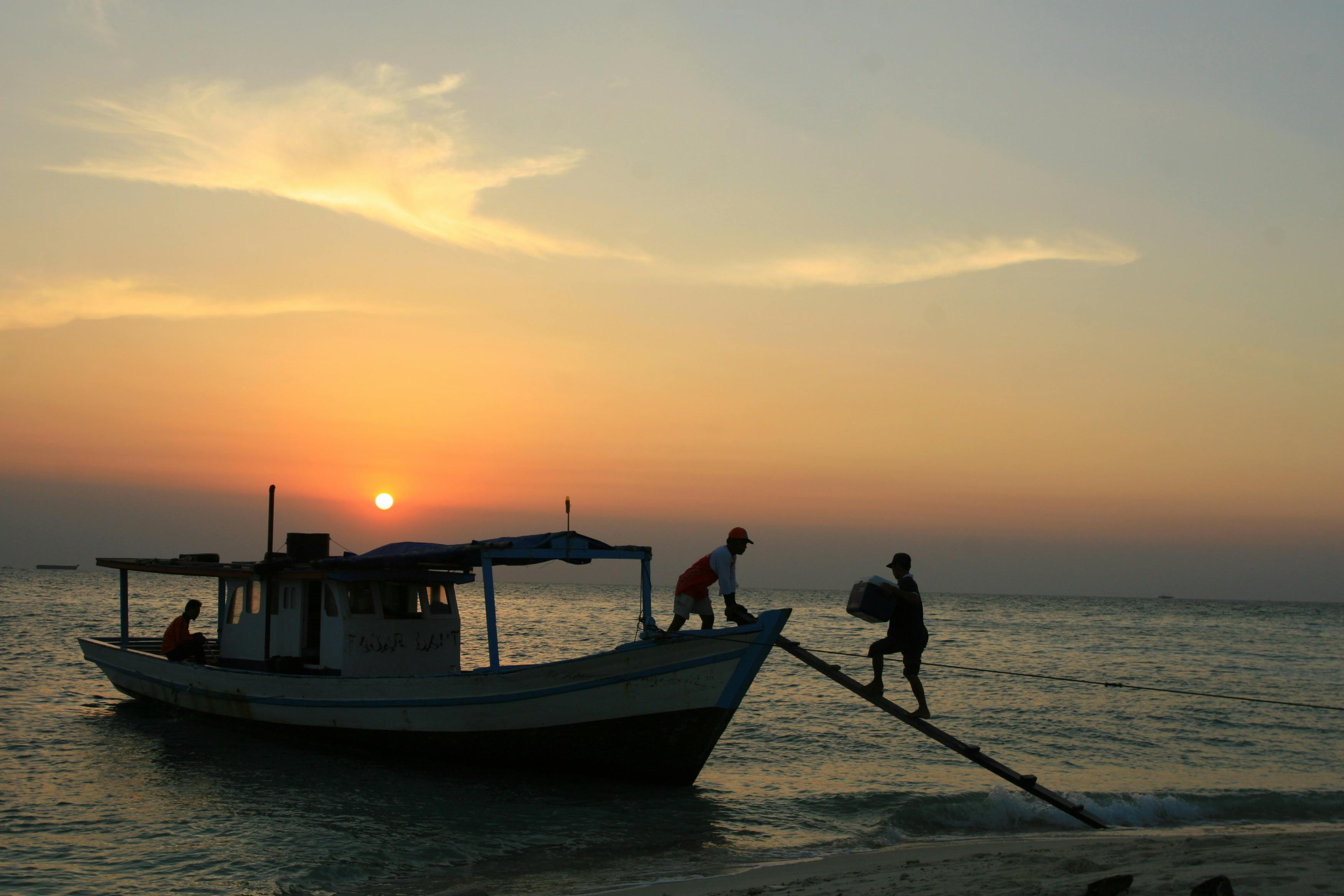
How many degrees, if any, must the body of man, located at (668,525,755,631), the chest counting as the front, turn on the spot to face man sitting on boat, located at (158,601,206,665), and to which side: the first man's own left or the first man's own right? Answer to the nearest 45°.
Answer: approximately 135° to the first man's own left

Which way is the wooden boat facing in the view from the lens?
facing the viewer and to the right of the viewer

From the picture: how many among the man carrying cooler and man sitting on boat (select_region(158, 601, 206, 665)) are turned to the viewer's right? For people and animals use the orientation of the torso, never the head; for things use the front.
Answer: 1

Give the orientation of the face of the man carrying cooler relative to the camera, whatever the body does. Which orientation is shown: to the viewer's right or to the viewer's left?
to the viewer's left

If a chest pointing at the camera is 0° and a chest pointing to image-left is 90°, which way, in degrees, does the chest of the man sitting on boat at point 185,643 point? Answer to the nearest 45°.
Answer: approximately 270°

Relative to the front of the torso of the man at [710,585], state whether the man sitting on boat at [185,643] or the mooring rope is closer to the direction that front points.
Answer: the mooring rope

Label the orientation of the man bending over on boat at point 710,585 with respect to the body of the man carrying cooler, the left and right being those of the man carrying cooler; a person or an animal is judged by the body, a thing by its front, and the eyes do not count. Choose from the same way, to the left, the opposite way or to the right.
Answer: the opposite way

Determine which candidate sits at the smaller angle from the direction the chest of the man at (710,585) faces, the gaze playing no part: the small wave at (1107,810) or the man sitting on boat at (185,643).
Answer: the small wave

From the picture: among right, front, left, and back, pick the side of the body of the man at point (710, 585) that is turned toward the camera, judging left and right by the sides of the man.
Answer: right

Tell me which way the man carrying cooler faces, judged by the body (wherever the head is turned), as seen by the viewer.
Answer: to the viewer's left
